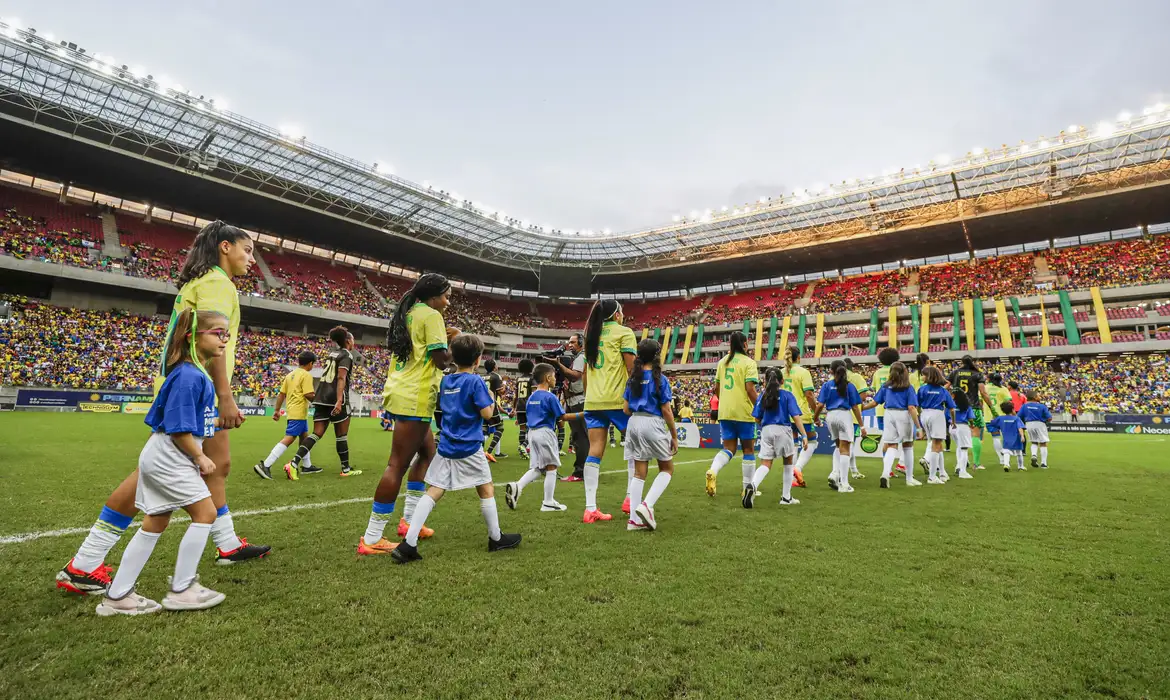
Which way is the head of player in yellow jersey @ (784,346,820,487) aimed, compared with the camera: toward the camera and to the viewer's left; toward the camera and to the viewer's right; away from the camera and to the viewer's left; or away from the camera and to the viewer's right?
away from the camera and to the viewer's right

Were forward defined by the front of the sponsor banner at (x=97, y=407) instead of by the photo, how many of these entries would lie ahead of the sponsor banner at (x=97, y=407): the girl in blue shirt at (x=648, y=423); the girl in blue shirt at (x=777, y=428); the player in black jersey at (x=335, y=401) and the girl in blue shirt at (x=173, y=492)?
4

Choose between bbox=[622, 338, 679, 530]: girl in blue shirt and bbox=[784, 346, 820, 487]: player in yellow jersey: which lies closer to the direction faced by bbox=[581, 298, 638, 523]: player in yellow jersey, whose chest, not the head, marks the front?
the player in yellow jersey

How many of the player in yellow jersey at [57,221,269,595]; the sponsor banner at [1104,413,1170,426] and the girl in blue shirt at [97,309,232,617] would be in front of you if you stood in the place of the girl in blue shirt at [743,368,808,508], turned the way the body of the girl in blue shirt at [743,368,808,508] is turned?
1

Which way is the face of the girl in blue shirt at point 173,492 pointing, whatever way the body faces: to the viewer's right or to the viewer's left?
to the viewer's right

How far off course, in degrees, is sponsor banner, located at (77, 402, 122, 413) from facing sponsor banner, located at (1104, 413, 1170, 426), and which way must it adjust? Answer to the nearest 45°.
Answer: approximately 45° to its left

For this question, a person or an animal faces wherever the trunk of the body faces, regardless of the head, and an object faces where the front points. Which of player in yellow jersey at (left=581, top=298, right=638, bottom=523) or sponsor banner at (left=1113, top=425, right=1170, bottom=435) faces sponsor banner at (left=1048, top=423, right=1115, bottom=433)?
the player in yellow jersey

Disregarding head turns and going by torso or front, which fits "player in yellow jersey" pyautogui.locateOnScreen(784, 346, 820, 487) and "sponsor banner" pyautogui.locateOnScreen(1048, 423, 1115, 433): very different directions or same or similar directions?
very different directions

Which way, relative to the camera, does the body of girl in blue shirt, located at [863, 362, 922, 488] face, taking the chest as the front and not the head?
away from the camera

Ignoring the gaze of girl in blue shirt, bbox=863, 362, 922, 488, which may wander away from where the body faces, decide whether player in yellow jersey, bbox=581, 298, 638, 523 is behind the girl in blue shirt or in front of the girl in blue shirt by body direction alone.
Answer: behind

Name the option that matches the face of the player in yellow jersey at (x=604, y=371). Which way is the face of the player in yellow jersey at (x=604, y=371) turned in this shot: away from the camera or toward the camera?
away from the camera

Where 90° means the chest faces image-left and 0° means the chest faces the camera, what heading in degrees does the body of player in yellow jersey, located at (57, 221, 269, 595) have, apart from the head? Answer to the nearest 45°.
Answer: approximately 270°

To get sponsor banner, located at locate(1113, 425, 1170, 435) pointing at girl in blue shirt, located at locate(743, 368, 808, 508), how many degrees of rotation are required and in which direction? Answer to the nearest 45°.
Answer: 0° — it already faces them

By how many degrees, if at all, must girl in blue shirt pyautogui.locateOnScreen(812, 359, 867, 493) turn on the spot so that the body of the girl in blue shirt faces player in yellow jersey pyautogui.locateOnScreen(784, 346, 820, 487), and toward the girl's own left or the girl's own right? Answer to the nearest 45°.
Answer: approximately 90° to the girl's own left

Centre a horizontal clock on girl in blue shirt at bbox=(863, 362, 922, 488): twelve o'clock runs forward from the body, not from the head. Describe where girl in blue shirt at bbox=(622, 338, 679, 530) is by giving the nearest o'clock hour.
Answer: girl in blue shirt at bbox=(622, 338, 679, 530) is roughly at 7 o'clock from girl in blue shirt at bbox=(863, 362, 922, 488).
